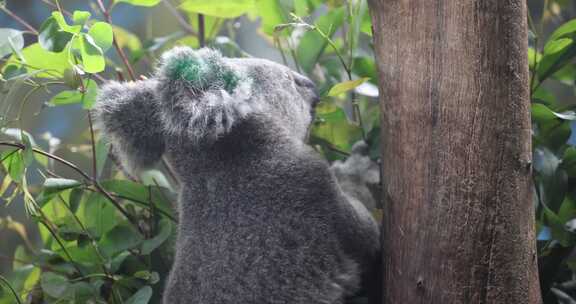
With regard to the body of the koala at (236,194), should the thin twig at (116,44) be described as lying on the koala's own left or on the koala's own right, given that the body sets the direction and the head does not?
on the koala's own left

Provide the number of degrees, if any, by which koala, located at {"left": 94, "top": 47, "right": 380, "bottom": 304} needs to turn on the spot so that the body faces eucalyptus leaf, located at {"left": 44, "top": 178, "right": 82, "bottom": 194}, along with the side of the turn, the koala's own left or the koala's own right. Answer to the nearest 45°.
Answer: approximately 135° to the koala's own left

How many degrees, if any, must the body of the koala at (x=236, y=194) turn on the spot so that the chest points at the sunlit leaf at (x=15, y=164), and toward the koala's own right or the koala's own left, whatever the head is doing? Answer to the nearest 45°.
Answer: approximately 135° to the koala's own left

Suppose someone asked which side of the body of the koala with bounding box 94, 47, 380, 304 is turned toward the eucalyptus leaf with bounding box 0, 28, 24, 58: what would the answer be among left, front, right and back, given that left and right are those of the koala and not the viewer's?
left

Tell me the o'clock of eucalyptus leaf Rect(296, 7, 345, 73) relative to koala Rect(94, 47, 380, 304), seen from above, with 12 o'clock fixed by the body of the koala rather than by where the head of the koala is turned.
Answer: The eucalyptus leaf is roughly at 11 o'clock from the koala.

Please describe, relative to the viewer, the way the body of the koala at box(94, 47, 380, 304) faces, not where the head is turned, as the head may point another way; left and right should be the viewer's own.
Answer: facing away from the viewer and to the right of the viewer
